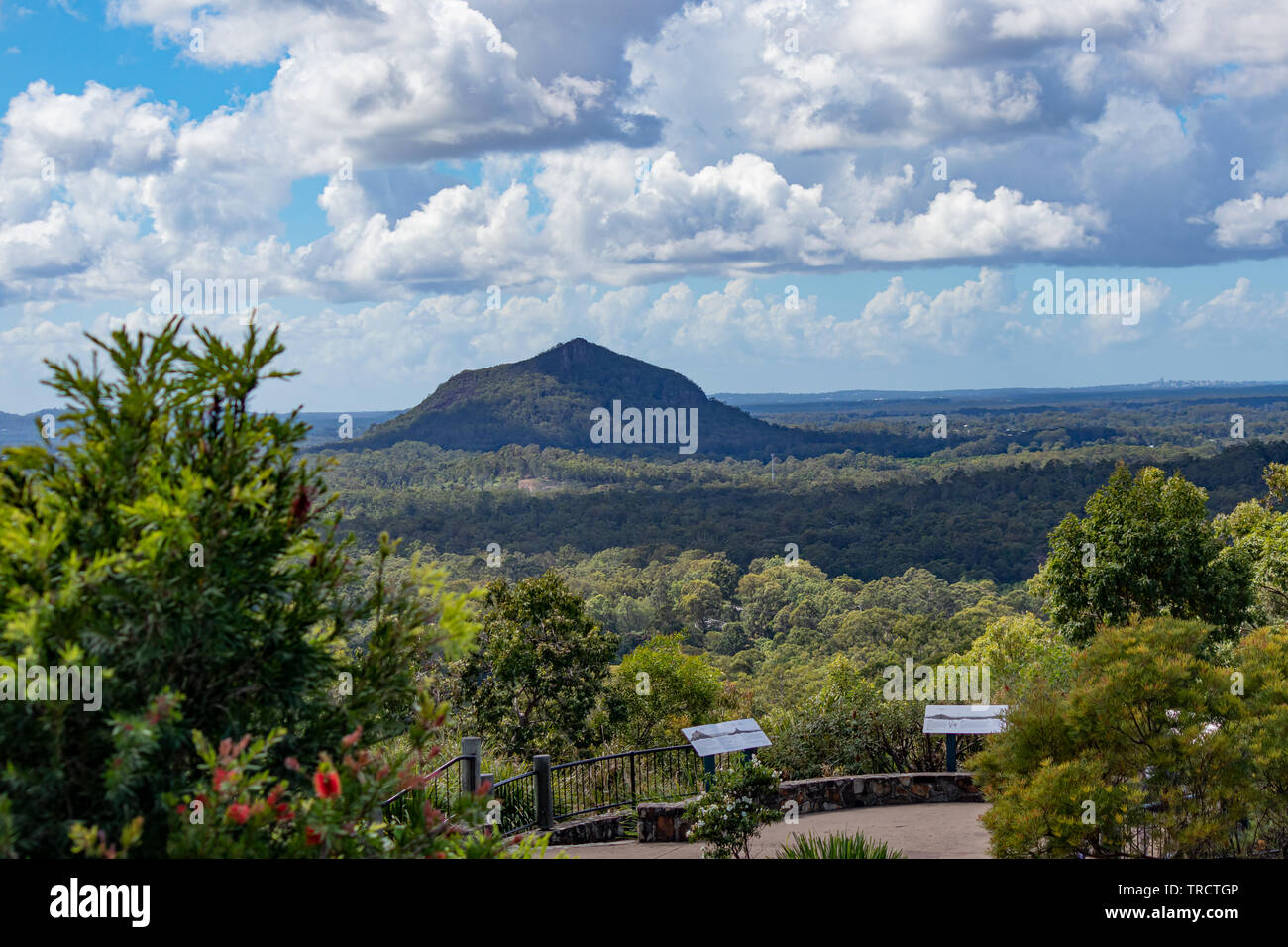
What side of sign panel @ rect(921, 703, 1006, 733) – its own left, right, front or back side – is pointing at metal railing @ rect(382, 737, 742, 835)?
right

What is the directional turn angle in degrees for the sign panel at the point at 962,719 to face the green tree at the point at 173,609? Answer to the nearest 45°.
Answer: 0° — it already faces it

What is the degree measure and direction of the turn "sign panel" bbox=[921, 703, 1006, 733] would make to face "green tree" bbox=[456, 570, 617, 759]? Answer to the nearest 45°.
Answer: approximately 135° to its right

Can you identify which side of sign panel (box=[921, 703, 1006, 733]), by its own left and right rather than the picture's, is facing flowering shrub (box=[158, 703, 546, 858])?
front

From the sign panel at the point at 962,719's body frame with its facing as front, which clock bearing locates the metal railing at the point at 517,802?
The metal railing is roughly at 2 o'clock from the sign panel.

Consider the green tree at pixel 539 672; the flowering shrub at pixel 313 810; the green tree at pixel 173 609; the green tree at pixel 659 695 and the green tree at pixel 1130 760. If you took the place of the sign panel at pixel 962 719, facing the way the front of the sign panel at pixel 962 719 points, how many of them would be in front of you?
3

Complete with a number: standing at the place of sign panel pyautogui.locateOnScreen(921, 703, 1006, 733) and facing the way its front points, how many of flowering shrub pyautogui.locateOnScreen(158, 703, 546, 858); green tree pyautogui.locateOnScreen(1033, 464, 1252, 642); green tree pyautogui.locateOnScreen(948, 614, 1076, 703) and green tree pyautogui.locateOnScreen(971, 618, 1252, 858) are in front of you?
2

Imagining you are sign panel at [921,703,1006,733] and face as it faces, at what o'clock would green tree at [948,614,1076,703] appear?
The green tree is roughly at 6 o'clock from the sign panel.

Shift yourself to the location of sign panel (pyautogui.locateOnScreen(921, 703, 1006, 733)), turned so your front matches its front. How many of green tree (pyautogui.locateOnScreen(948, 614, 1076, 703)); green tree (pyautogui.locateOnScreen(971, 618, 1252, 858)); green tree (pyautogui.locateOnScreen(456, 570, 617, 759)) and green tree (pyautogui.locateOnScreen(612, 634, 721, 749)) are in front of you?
1

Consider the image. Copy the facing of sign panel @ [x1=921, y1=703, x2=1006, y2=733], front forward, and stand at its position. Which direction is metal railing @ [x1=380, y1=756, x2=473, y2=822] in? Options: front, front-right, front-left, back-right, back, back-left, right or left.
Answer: front-right

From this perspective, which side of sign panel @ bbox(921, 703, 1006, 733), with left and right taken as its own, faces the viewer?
front

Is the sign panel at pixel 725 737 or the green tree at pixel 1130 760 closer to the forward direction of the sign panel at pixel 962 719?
the green tree

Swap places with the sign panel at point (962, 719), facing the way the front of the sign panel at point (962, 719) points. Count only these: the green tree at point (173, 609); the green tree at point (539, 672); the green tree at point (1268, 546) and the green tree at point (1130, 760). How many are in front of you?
2
